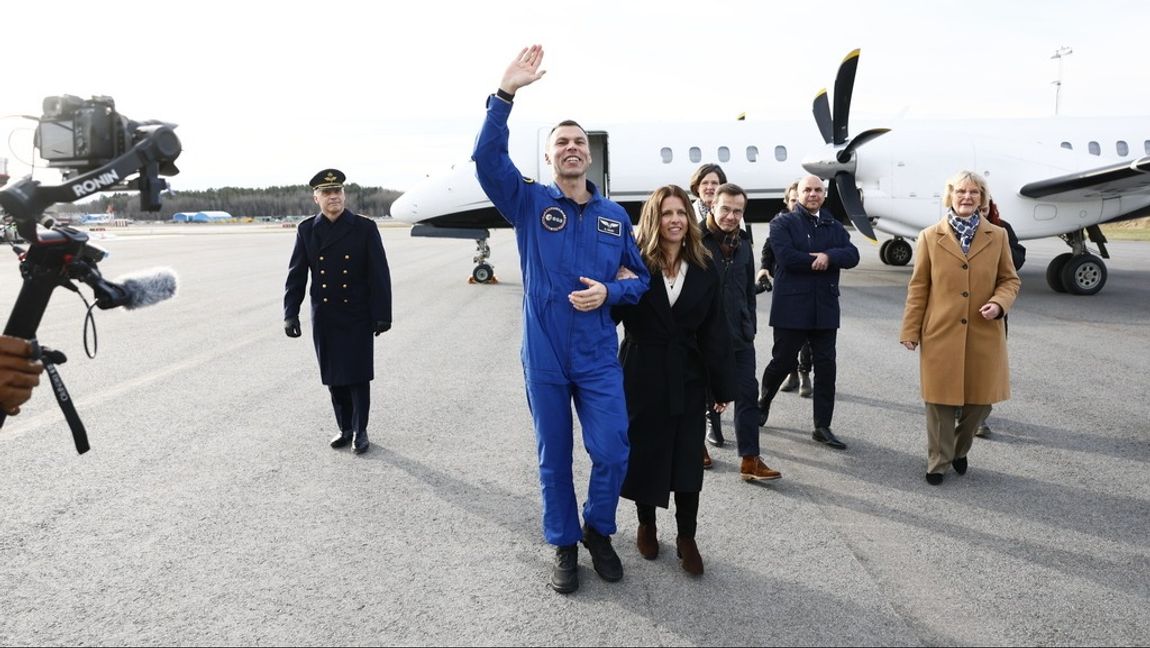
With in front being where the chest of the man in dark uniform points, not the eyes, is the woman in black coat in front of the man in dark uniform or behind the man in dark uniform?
in front

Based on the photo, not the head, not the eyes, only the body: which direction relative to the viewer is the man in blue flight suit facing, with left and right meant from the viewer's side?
facing the viewer

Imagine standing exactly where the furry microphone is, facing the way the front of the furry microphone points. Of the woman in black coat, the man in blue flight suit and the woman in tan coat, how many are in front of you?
3

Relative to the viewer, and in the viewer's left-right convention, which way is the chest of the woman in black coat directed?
facing the viewer

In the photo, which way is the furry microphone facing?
to the viewer's right

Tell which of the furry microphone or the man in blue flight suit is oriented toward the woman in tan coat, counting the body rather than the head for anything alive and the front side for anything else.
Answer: the furry microphone

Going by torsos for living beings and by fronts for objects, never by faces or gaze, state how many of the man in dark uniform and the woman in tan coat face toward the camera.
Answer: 2

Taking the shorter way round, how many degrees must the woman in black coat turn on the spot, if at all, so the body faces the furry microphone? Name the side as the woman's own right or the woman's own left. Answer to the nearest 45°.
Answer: approximately 45° to the woman's own right

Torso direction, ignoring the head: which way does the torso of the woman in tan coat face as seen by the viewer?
toward the camera

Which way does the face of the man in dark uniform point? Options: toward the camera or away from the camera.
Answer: toward the camera

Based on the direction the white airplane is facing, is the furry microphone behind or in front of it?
in front

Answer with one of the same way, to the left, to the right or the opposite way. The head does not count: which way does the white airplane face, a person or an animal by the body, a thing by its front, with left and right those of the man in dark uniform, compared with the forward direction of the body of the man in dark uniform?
to the right

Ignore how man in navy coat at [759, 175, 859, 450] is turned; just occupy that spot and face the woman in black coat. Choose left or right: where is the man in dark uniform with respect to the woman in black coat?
right
